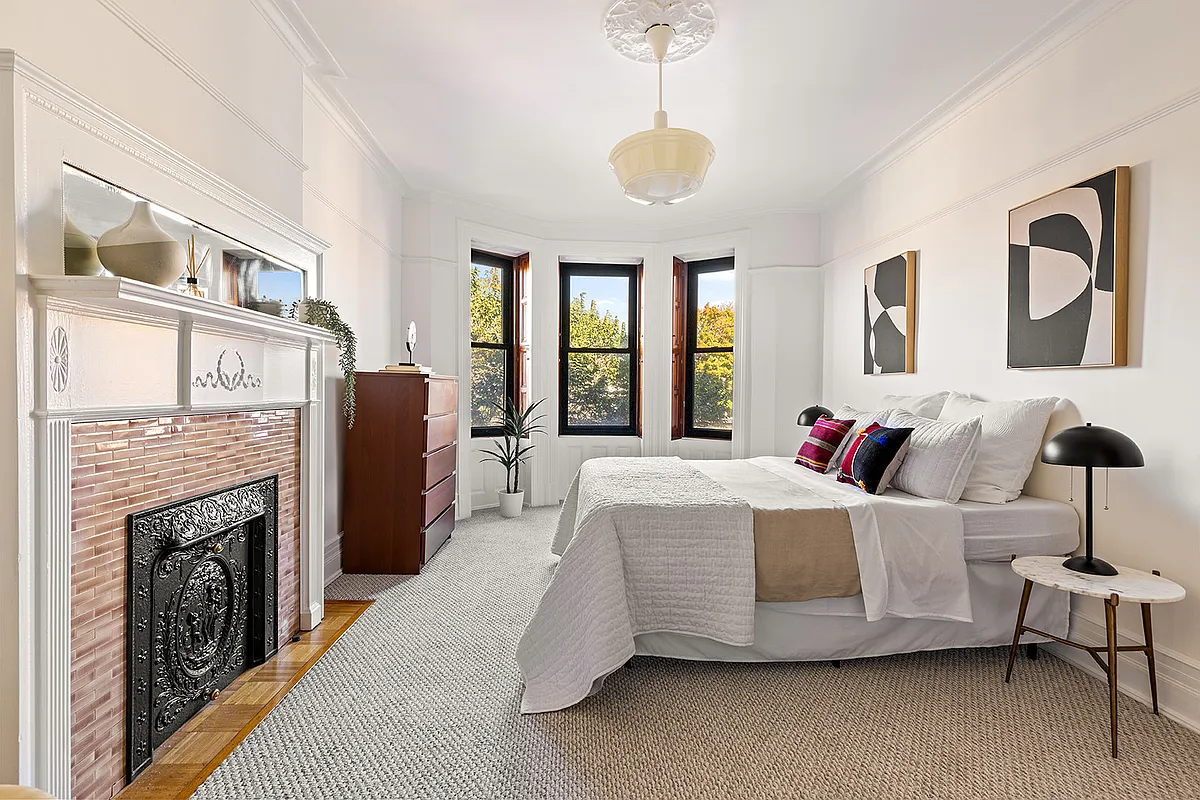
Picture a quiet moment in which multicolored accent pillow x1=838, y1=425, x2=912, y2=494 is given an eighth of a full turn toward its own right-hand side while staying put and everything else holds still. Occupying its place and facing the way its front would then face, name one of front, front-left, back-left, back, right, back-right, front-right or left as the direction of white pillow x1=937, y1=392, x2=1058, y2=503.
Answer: back

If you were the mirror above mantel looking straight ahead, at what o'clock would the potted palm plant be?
The potted palm plant is roughly at 9 o'clock from the mirror above mantel.

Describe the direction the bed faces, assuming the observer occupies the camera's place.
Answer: facing to the left of the viewer

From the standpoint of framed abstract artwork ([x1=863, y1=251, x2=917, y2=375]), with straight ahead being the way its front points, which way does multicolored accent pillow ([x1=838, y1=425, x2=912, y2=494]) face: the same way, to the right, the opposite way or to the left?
the same way

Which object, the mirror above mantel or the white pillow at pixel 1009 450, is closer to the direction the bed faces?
the mirror above mantel

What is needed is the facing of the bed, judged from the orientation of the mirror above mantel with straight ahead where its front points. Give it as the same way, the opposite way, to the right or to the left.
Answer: the opposite way

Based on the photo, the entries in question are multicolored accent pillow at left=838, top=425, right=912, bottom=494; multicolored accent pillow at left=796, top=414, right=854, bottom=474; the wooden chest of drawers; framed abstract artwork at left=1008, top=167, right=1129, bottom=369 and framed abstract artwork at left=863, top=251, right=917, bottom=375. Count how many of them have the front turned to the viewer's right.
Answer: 1

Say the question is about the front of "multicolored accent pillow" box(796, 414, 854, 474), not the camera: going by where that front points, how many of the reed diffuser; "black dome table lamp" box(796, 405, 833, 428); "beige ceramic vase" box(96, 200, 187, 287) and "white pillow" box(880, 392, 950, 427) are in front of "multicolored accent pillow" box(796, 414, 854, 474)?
2

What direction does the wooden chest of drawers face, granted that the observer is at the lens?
facing to the right of the viewer

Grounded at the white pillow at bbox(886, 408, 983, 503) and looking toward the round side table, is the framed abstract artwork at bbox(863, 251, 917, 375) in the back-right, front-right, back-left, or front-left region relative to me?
back-left

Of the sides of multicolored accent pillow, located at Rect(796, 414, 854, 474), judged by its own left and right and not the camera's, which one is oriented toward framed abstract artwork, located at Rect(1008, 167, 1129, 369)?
left

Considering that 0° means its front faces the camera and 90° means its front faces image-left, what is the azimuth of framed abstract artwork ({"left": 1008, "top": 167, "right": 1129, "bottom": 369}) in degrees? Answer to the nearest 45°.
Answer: approximately 45°

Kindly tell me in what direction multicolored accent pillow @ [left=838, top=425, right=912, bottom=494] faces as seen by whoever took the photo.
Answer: facing the viewer and to the left of the viewer

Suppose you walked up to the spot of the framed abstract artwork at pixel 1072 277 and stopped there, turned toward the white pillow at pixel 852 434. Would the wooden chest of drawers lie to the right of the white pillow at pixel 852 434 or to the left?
left

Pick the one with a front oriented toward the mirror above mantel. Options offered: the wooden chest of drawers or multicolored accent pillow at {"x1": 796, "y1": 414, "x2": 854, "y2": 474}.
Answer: the multicolored accent pillow

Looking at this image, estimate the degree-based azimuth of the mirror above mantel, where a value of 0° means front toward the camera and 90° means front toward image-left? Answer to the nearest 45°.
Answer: approximately 315°
